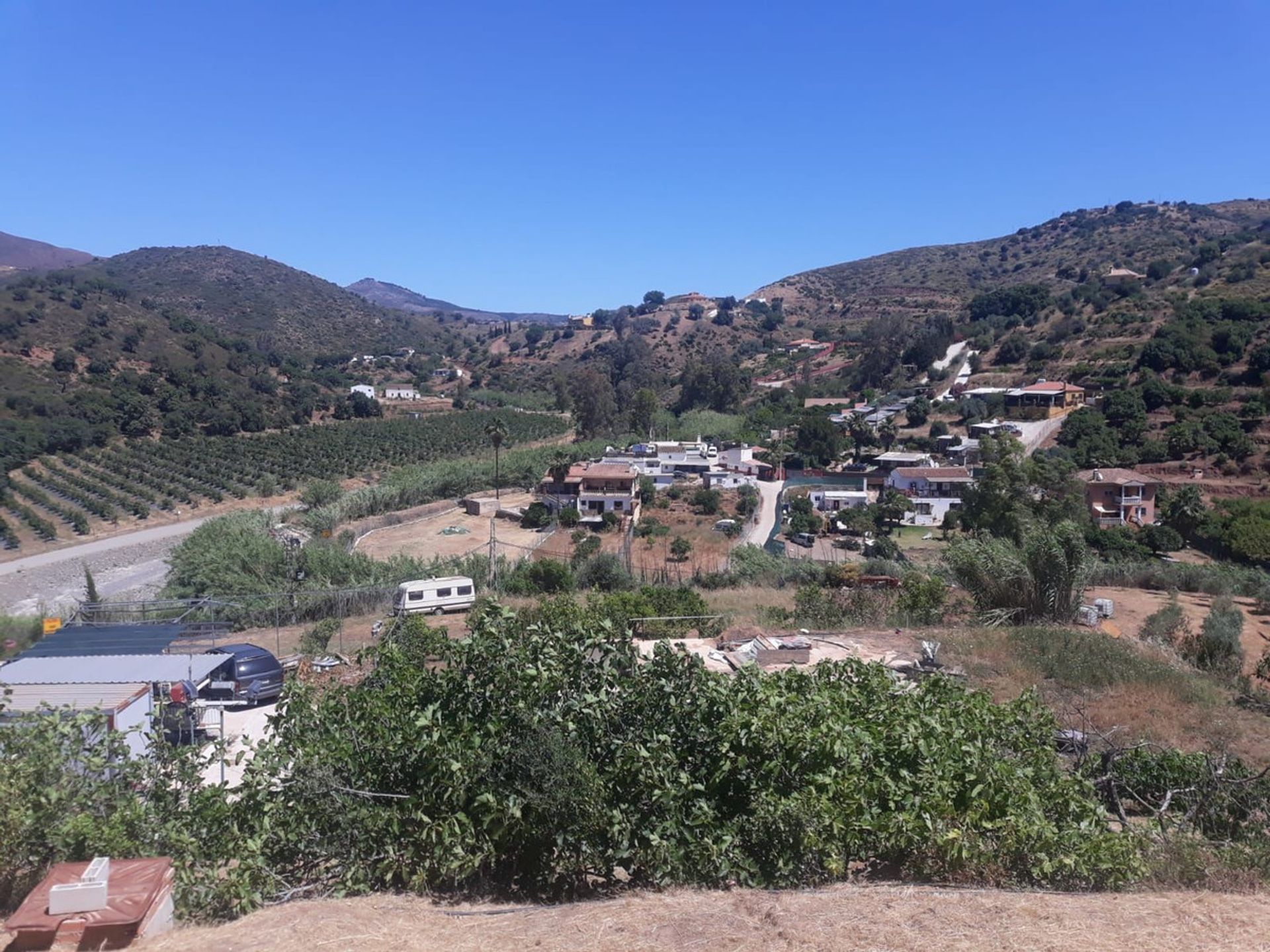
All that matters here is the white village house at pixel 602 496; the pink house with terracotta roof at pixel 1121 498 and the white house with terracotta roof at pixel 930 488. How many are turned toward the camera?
3

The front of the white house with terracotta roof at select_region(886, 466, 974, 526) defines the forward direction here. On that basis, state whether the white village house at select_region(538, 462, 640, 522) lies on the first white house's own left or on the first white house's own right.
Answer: on the first white house's own right

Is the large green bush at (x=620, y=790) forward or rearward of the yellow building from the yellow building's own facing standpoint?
forward

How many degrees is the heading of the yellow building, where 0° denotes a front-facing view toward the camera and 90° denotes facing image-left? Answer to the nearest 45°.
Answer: approximately 45°

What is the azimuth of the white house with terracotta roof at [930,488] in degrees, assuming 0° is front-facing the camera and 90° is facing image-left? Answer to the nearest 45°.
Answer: approximately 0°

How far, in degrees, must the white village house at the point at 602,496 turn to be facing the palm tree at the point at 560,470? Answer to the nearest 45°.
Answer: approximately 135° to its right

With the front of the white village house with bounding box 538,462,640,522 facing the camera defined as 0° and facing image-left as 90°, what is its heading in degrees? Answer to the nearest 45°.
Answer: approximately 0°

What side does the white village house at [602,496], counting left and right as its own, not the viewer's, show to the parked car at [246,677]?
front

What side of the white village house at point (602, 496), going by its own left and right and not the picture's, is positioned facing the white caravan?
front
